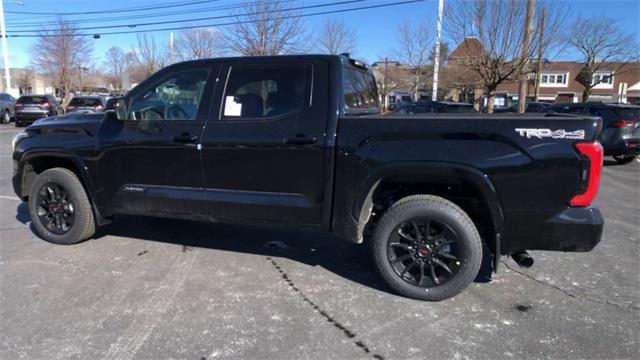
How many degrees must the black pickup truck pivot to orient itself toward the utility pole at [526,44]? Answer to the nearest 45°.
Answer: approximately 90° to its right

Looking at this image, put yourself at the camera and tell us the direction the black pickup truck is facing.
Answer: facing away from the viewer and to the left of the viewer

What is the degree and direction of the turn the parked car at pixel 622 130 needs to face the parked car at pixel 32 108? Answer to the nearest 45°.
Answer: approximately 45° to its left

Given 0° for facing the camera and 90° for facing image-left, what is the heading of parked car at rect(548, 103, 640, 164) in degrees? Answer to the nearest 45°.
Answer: approximately 135°
